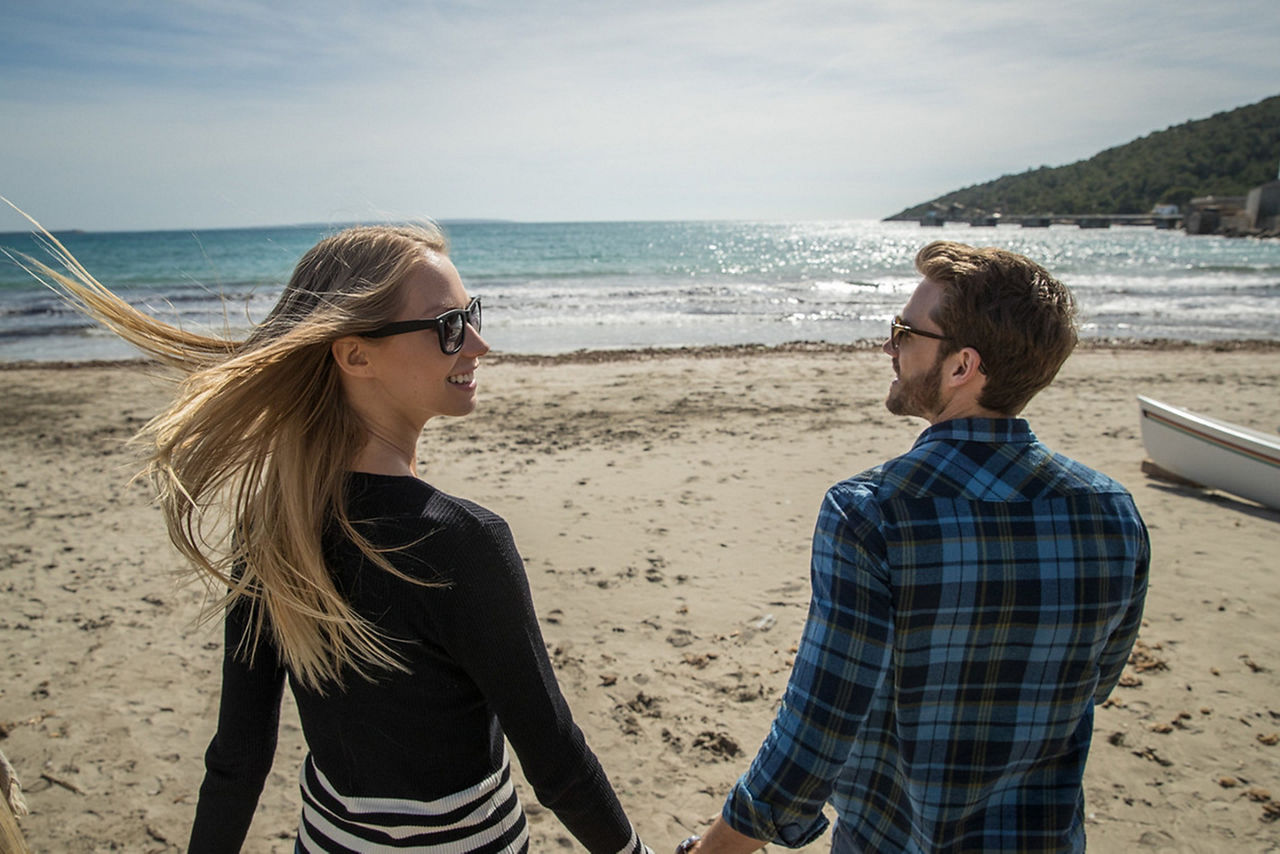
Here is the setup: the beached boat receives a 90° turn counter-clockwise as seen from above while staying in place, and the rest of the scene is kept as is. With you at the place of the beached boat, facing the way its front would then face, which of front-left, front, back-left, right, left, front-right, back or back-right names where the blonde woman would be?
front-left

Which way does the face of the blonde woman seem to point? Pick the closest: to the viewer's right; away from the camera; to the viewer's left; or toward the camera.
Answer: to the viewer's right

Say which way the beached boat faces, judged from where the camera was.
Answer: facing away from the viewer and to the left of the viewer
